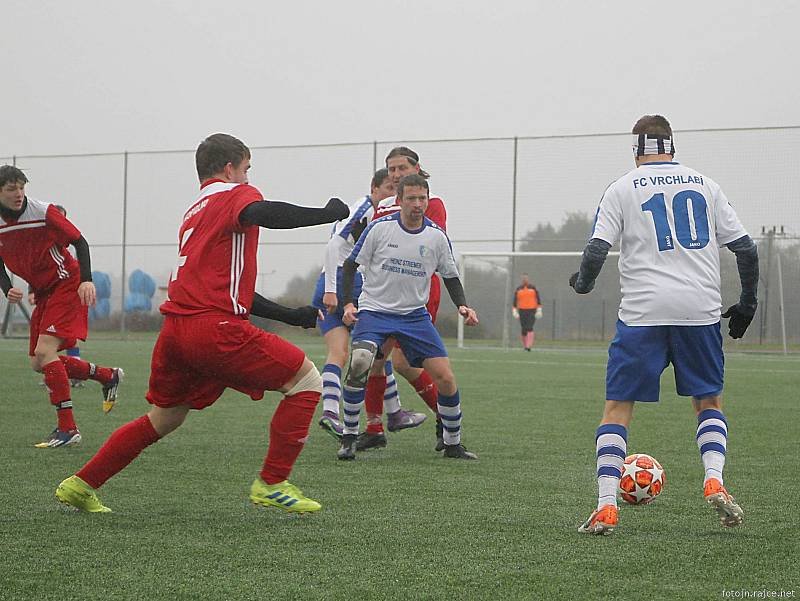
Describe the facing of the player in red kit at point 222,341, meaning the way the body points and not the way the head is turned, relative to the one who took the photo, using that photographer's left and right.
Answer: facing away from the viewer and to the right of the viewer

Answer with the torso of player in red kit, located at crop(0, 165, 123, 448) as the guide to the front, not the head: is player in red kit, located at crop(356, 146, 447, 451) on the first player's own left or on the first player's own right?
on the first player's own left

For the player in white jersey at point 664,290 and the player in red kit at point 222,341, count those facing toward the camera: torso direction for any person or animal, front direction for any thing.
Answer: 0

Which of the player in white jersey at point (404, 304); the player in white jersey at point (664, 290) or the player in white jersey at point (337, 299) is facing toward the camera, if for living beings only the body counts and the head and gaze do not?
the player in white jersey at point (404, 304)

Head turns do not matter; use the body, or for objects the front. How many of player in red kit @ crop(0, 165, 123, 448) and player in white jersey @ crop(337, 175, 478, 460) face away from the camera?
0

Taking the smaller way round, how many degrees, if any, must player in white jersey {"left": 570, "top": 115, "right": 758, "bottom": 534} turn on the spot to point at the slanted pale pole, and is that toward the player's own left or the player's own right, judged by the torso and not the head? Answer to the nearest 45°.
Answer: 0° — they already face it

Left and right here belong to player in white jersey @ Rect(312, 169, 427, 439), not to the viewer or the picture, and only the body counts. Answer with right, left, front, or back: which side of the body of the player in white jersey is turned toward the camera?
right

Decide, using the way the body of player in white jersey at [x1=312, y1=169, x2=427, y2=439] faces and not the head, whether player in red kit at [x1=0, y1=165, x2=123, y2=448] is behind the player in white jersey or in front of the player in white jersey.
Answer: behind

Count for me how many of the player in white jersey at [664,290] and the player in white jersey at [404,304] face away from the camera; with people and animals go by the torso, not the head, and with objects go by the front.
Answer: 1

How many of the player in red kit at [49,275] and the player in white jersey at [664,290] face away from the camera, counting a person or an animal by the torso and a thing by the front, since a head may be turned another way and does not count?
1

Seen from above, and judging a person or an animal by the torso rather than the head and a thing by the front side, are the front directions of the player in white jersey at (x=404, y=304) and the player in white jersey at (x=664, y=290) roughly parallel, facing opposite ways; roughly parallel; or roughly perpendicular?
roughly parallel, facing opposite ways

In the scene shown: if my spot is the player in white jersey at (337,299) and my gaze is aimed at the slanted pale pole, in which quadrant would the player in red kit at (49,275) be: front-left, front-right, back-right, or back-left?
back-left

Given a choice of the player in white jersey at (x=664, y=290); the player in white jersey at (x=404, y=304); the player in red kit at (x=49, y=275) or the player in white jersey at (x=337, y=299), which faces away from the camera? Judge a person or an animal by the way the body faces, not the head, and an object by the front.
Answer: the player in white jersey at (x=664, y=290)
